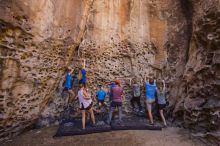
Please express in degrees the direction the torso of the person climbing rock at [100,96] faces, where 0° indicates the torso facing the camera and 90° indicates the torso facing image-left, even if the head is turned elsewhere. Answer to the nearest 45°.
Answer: approximately 180°

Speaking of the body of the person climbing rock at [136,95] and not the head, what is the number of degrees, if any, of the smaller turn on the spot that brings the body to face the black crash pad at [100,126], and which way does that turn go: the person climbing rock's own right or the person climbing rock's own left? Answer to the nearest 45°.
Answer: approximately 135° to the person climbing rock's own left

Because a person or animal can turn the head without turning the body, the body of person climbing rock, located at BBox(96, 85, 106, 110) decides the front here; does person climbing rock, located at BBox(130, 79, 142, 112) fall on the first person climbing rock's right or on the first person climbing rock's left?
on the first person climbing rock's right

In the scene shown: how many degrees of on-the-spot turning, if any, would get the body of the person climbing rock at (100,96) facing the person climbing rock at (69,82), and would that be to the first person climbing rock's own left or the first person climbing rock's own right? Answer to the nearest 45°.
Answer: approximately 90° to the first person climbing rock's own left

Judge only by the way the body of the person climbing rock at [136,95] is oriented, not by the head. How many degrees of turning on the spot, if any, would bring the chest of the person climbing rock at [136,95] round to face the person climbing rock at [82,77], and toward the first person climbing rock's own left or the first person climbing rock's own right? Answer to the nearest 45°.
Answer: approximately 90° to the first person climbing rock's own left

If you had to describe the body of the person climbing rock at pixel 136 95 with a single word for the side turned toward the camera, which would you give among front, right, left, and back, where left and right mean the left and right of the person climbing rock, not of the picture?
back

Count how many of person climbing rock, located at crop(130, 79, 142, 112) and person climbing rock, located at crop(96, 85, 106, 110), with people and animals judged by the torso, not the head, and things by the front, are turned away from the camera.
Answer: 2

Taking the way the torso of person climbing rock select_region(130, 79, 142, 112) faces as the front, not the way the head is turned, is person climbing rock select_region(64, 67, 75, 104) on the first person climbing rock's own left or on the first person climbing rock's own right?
on the first person climbing rock's own left
